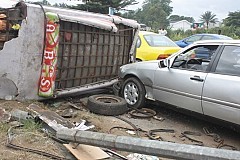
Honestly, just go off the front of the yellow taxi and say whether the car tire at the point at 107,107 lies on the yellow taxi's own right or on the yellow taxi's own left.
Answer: on the yellow taxi's own left

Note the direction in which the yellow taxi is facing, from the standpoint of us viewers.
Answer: facing away from the viewer and to the left of the viewer

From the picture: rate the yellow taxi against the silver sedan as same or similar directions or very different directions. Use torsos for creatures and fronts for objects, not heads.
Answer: same or similar directions

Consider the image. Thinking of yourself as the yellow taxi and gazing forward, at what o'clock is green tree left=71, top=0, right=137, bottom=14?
The green tree is roughly at 1 o'clock from the yellow taxi.

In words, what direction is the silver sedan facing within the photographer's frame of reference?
facing away from the viewer and to the left of the viewer

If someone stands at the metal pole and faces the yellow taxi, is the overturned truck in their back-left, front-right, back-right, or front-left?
front-left

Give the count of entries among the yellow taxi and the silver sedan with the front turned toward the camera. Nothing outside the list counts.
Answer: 0

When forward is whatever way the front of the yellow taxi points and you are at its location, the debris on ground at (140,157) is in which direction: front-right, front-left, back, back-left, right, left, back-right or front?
back-left

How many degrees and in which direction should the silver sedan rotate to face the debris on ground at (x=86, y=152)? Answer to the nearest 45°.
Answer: approximately 90° to its left

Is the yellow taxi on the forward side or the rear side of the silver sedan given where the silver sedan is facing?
on the forward side

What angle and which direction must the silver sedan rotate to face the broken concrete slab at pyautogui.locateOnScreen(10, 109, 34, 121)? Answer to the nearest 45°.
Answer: approximately 45° to its left
